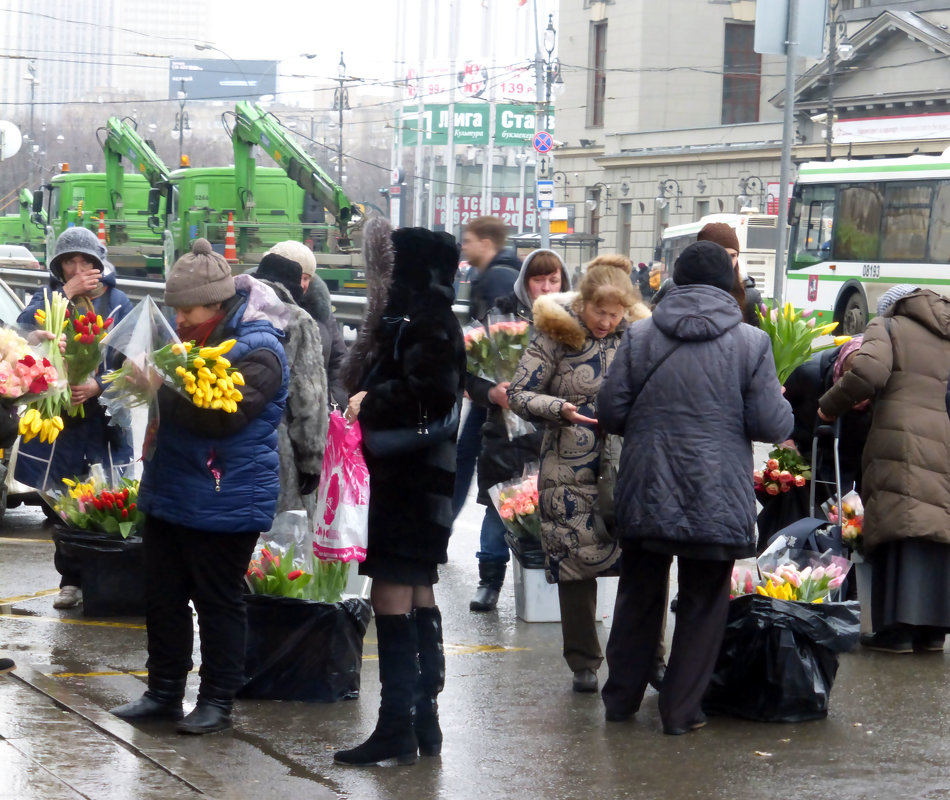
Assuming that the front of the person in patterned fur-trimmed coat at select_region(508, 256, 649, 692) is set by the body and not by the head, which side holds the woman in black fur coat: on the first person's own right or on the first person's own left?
on the first person's own right

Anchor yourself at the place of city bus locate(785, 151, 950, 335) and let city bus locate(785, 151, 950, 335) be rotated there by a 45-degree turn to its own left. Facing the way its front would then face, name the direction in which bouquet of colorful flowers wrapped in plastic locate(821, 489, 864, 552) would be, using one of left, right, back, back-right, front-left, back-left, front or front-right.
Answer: left

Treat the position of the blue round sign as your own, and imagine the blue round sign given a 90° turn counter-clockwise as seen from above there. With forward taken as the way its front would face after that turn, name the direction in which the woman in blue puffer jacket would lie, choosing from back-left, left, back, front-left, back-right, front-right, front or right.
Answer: right

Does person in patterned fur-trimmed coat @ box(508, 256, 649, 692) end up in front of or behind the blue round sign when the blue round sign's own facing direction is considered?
in front

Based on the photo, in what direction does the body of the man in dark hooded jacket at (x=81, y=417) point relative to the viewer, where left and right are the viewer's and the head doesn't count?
facing the viewer

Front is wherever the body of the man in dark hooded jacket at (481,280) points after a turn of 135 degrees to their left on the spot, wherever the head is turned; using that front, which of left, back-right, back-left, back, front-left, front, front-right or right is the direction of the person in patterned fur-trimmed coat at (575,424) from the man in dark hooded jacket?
front-right

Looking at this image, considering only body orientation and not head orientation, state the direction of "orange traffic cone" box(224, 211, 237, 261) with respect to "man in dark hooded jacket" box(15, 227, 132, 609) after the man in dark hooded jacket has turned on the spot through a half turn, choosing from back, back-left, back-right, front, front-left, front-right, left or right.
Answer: front

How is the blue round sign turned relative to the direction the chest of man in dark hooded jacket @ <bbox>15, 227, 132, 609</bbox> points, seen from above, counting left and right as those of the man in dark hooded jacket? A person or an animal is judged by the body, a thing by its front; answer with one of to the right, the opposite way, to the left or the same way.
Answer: the same way

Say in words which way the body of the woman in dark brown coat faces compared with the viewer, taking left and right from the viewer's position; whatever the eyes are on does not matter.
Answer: facing away from the viewer and to the left of the viewer

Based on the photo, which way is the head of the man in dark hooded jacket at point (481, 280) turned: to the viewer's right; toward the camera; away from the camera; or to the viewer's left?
to the viewer's left

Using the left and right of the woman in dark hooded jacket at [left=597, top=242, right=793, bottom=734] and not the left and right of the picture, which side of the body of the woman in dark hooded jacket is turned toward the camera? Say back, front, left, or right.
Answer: back

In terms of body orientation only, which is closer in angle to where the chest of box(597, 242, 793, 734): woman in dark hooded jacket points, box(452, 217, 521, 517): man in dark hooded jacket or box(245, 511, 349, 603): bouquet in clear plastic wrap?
the man in dark hooded jacket

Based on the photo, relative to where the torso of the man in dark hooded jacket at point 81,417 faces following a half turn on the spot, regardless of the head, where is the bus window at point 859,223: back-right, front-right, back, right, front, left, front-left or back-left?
front-right

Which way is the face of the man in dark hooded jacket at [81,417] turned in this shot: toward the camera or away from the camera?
toward the camera

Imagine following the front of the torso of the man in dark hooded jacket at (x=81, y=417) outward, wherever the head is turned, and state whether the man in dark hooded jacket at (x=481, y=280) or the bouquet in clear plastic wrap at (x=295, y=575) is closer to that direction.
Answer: the bouquet in clear plastic wrap
